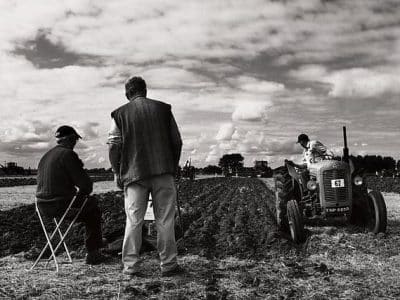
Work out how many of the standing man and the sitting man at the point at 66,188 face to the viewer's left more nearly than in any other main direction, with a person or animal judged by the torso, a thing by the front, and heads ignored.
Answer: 0

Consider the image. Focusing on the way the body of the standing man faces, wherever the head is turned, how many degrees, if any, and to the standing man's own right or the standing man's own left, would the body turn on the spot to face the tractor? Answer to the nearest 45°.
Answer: approximately 45° to the standing man's own right

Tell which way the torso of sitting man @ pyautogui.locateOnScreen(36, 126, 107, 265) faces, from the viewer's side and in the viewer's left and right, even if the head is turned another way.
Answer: facing away from the viewer and to the right of the viewer

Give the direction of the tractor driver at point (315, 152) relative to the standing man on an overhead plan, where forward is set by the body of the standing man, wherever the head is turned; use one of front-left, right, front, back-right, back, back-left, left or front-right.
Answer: front-right

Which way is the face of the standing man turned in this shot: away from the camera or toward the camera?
away from the camera

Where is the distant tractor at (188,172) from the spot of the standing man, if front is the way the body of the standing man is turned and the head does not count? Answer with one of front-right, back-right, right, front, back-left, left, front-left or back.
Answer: front

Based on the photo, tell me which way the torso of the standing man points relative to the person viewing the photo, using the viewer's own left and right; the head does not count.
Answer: facing away from the viewer

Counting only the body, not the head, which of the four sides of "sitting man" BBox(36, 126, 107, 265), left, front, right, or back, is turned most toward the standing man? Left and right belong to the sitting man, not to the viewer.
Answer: right

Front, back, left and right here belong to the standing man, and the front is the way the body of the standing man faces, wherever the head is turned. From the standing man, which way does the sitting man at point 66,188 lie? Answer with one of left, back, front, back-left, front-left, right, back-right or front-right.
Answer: front-left
